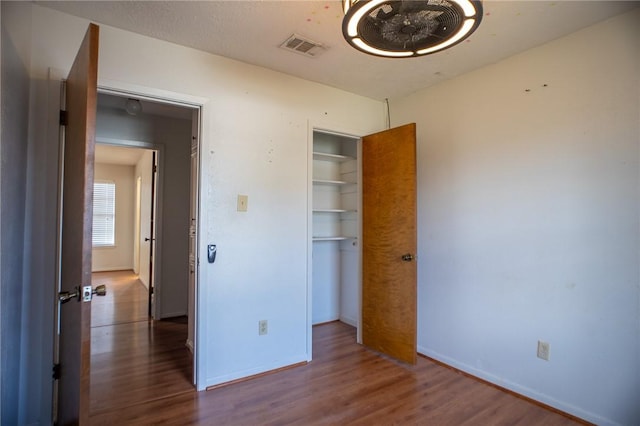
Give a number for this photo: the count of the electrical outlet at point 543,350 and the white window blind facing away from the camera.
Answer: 0

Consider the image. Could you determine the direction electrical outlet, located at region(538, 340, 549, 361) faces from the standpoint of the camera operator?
facing the viewer and to the left of the viewer

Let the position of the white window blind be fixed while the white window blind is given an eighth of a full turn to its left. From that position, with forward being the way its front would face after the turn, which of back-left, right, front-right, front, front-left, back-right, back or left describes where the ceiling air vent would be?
front-right

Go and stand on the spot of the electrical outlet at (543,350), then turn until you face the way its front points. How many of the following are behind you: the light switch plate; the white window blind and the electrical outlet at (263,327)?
0

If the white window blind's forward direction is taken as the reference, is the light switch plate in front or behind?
in front

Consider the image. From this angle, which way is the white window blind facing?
toward the camera

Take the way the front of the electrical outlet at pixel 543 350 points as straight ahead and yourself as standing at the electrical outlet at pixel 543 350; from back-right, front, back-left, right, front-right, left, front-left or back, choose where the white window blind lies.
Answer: front-right

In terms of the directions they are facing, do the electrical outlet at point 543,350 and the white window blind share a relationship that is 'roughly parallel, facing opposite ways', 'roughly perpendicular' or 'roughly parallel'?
roughly perpendicular

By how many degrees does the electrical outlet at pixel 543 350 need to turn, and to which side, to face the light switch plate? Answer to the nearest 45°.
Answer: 0° — it already faces it

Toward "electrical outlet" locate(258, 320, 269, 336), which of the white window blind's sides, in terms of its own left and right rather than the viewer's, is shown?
front

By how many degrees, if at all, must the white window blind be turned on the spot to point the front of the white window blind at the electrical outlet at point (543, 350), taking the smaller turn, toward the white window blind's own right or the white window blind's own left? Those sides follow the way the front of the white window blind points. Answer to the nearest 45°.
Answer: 0° — it already faces it

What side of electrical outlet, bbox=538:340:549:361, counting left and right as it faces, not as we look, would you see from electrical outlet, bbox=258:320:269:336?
front
